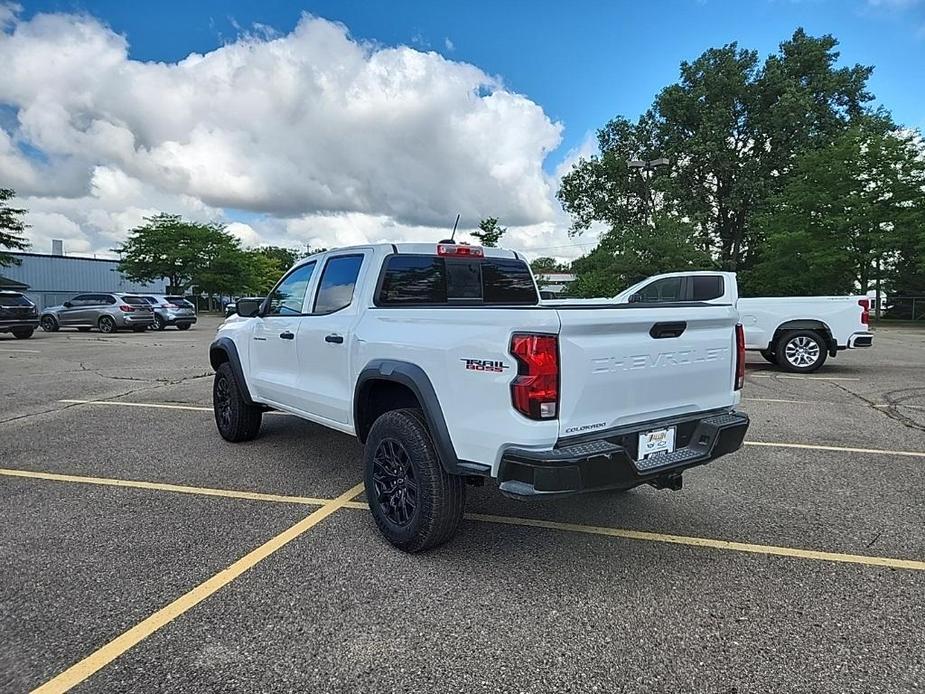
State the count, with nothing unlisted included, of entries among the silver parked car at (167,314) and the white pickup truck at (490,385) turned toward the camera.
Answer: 0

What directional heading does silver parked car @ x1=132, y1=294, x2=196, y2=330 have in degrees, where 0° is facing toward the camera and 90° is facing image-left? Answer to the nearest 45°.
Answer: approximately 135°

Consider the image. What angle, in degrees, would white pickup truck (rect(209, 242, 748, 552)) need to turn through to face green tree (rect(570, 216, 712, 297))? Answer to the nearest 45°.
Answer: approximately 45° to its right

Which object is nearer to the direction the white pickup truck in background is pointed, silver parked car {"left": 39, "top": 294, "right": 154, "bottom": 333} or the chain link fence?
the silver parked car

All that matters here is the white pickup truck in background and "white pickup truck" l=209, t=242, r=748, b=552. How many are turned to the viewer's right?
0

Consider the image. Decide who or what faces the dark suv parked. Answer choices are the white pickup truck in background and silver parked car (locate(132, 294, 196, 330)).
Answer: the white pickup truck in background

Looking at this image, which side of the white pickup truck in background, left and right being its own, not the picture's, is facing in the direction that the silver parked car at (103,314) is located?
front

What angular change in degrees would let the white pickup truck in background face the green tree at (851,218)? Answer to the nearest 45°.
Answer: approximately 90° to its right

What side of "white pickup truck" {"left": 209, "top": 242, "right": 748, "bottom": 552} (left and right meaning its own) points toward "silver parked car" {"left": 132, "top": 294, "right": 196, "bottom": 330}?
front

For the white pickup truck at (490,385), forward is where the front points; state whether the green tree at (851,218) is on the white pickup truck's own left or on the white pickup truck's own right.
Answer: on the white pickup truck's own right

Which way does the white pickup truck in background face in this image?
to the viewer's left

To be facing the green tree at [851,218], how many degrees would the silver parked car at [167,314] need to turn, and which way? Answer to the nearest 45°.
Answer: approximately 135° to its right

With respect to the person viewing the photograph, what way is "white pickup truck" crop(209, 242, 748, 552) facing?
facing away from the viewer and to the left of the viewer
